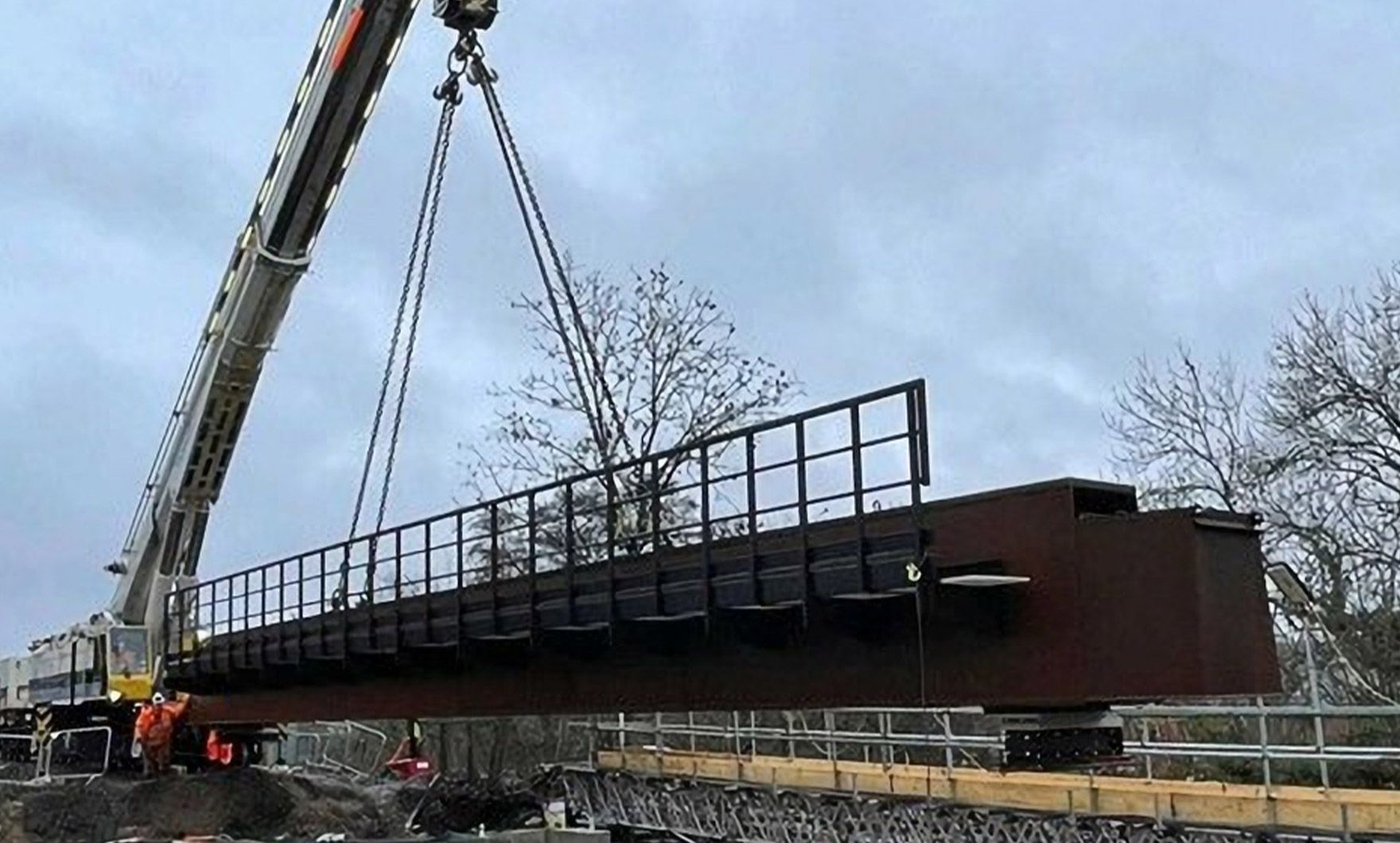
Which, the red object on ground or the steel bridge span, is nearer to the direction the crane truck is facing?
the steel bridge span

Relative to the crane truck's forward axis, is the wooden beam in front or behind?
in front

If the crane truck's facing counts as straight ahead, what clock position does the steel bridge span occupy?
The steel bridge span is roughly at 1 o'clock from the crane truck.

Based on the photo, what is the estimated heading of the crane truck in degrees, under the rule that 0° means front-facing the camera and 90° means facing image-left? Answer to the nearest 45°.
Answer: approximately 315°
